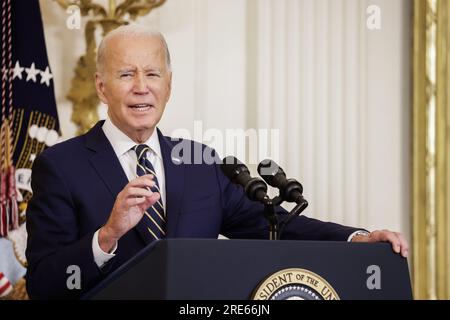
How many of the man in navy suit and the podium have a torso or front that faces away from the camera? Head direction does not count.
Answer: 0

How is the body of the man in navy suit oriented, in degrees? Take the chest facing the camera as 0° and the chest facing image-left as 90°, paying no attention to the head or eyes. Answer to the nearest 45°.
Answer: approximately 315°

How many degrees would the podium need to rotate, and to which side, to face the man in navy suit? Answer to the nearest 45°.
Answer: approximately 180°

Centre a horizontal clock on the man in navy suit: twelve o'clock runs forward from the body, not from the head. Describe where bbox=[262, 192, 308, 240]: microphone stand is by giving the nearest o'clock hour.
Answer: The microphone stand is roughly at 12 o'clock from the man in navy suit.

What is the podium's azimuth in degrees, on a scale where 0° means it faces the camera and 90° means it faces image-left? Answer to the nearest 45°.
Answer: approximately 315°

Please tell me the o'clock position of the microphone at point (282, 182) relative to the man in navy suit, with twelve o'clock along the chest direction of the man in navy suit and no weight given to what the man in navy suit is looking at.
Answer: The microphone is roughly at 12 o'clock from the man in navy suit.
